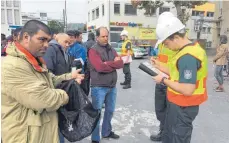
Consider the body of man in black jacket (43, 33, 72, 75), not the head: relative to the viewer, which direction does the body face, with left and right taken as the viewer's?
facing the viewer and to the right of the viewer

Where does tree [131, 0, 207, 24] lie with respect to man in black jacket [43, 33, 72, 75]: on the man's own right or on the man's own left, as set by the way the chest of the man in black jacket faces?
on the man's own left
